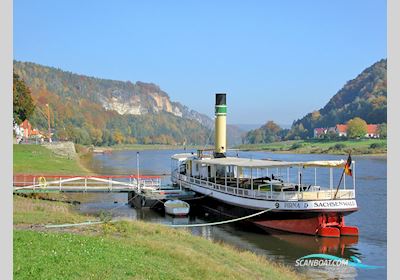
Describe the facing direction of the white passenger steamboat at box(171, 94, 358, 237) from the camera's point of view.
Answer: facing away from the viewer and to the left of the viewer
